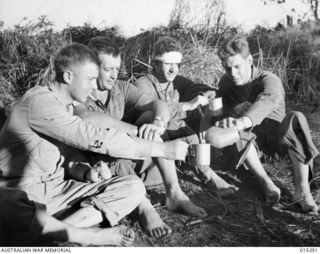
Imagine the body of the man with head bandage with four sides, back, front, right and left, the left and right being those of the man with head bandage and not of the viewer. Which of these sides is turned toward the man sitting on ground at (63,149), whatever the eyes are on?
right

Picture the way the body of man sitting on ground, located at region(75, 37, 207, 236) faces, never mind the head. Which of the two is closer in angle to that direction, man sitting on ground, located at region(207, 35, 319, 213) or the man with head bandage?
the man sitting on ground

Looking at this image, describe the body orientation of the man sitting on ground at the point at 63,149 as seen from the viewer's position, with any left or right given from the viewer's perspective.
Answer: facing to the right of the viewer

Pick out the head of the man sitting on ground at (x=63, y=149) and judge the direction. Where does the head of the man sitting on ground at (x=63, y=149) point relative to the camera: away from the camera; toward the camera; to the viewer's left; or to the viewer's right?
to the viewer's right

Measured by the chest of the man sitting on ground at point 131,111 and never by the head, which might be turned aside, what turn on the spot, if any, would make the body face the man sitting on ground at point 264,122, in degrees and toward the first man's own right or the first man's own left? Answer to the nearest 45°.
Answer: approximately 45° to the first man's own left

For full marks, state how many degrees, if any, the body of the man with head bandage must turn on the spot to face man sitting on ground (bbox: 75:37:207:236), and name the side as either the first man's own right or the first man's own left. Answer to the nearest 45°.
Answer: approximately 45° to the first man's own right

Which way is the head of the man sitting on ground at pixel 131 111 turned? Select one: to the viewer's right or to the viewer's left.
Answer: to the viewer's right
